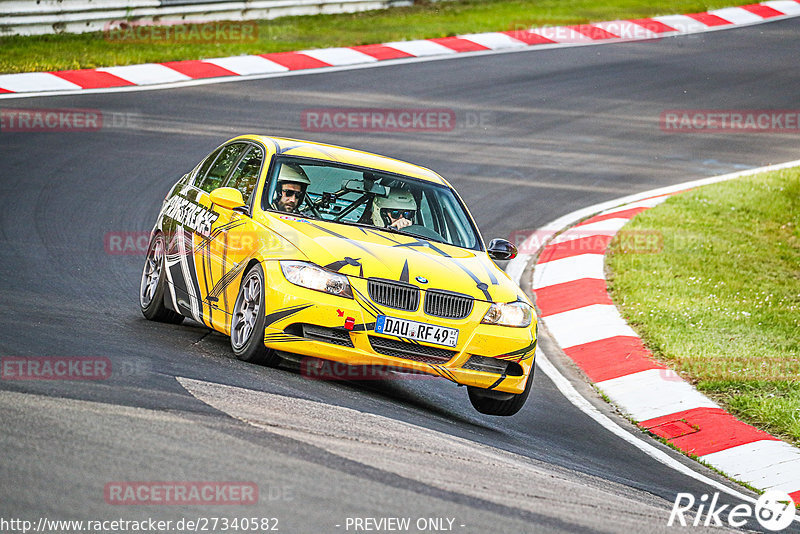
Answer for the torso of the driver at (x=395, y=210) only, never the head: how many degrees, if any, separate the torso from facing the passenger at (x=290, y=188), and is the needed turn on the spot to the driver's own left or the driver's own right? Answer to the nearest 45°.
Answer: approximately 135° to the driver's own right

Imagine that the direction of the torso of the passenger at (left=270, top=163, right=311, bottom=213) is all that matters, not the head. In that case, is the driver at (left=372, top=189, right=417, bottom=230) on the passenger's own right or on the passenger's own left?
on the passenger's own left

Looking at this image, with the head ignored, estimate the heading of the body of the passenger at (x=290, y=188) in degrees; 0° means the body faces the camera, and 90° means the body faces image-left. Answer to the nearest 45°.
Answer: approximately 315°

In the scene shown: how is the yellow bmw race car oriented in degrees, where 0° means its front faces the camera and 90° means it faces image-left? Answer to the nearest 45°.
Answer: approximately 315°

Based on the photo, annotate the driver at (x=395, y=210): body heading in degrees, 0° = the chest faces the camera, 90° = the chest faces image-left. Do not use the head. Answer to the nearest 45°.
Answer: approximately 315°
